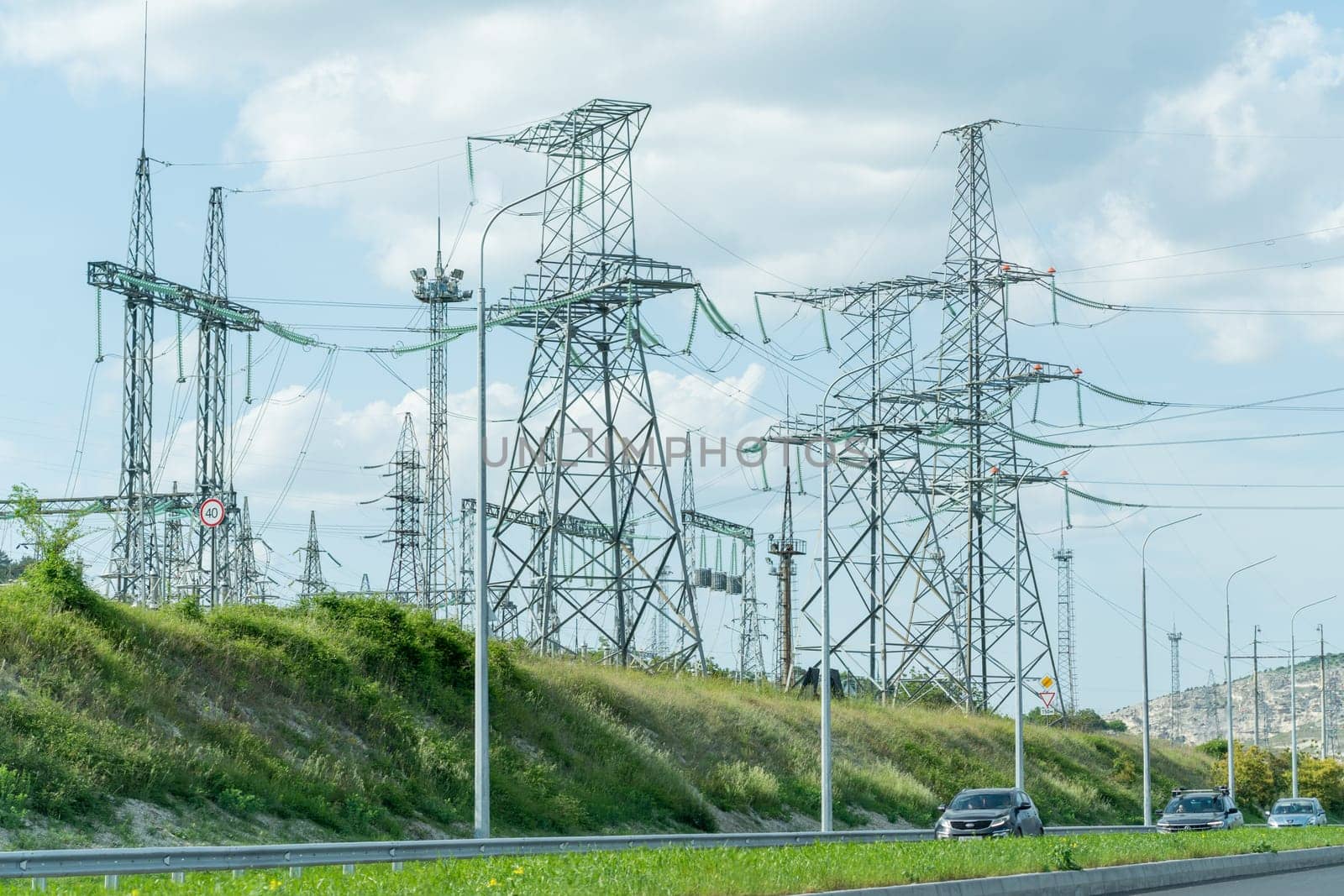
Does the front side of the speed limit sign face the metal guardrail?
yes

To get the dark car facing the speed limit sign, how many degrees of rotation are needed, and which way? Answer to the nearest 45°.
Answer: approximately 45° to its right

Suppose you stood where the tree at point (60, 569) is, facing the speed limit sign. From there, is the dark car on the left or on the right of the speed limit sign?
right

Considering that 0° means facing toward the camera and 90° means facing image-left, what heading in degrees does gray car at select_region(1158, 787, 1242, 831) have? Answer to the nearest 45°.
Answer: approximately 45°

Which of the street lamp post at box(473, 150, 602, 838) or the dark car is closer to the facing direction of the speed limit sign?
the street lamp post

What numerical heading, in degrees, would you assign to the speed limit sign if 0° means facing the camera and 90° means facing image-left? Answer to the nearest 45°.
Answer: approximately 0°

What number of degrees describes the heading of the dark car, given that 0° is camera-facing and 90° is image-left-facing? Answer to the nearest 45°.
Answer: approximately 45°

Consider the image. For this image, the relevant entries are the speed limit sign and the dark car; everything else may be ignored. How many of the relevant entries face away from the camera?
0
